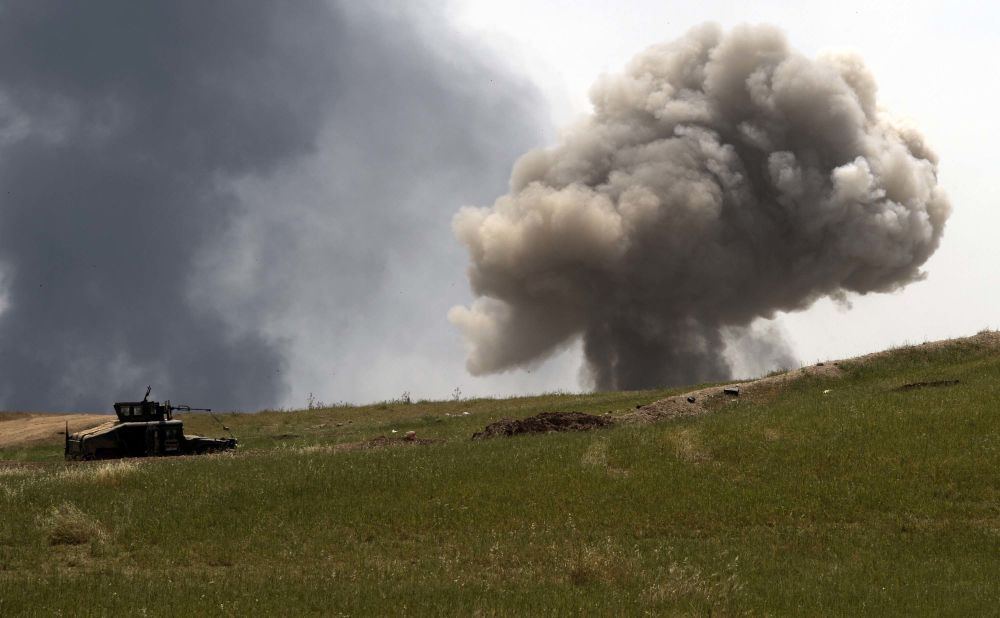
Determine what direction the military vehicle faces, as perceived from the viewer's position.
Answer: facing to the right of the viewer

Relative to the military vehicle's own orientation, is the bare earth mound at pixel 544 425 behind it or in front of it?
in front
